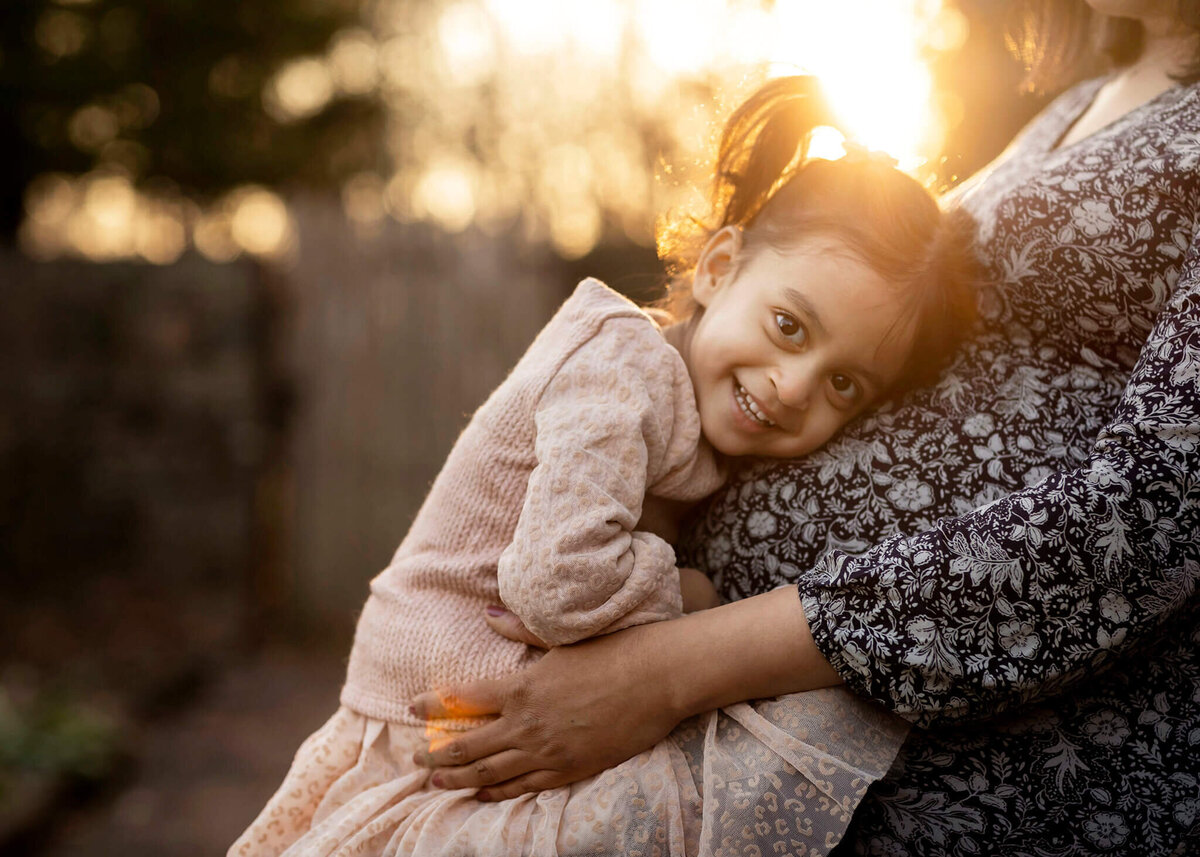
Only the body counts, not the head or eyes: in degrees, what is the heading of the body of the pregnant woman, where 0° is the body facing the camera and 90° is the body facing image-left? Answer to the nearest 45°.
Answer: approximately 45°

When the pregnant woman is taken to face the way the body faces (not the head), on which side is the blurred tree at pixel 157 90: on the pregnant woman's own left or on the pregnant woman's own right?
on the pregnant woman's own right

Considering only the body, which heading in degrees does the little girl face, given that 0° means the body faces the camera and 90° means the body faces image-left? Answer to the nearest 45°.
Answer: approximately 270°
